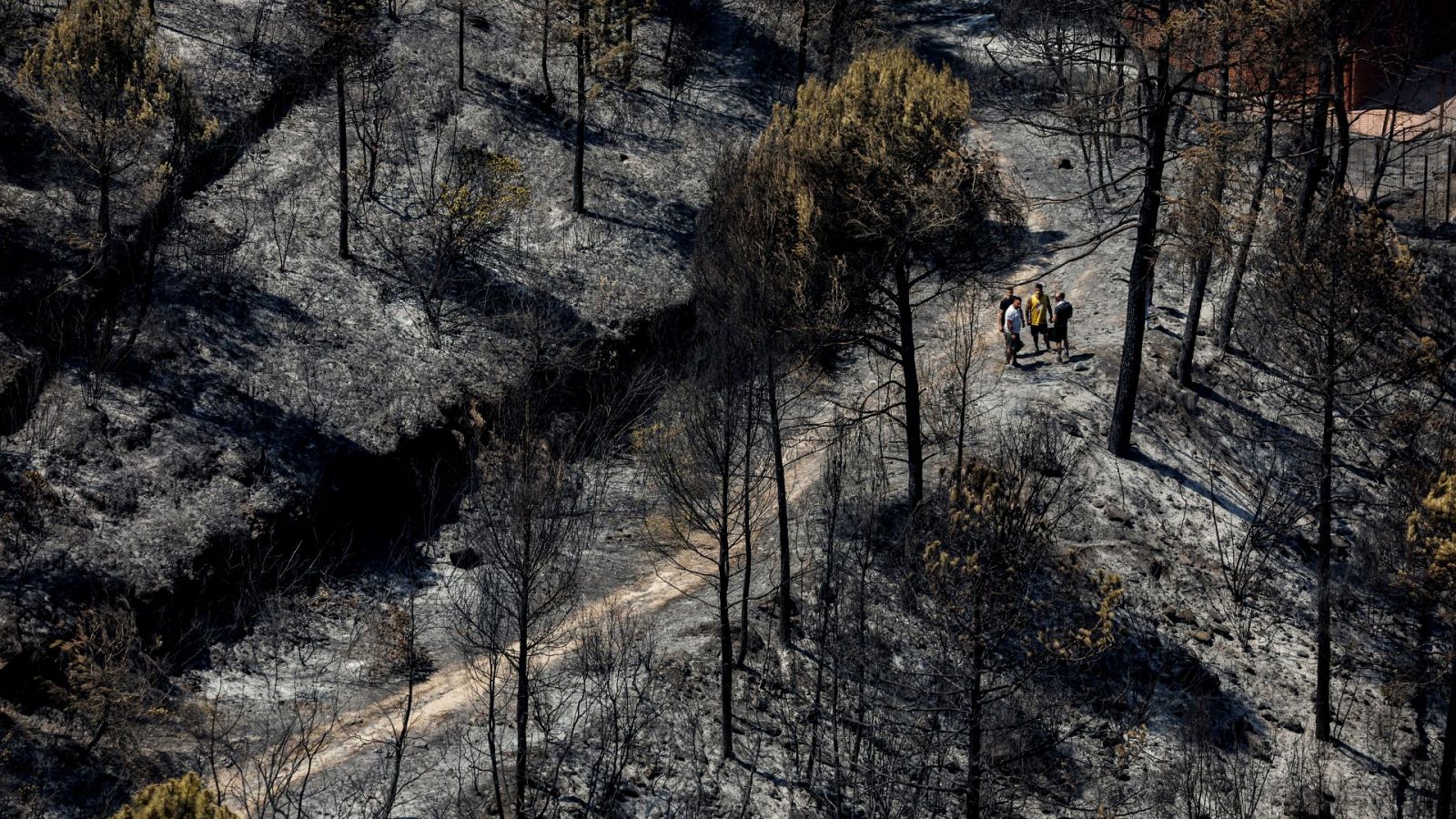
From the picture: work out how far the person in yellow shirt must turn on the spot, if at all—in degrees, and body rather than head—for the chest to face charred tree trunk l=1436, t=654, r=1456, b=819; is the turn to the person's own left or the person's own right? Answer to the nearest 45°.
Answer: approximately 45° to the person's own left

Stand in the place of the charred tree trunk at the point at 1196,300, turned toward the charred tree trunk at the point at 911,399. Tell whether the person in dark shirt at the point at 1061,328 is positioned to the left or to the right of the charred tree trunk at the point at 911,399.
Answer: right

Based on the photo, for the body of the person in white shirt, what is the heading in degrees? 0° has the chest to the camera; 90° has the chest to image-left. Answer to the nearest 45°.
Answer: approximately 315°

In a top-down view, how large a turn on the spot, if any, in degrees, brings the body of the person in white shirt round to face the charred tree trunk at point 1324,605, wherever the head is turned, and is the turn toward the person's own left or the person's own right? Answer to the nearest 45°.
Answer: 0° — they already face it

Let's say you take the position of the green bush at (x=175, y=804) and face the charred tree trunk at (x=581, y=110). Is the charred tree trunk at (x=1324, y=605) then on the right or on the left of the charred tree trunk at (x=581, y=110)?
right

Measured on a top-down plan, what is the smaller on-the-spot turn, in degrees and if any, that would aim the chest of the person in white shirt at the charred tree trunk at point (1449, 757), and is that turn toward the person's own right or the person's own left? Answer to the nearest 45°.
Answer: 0° — they already face it

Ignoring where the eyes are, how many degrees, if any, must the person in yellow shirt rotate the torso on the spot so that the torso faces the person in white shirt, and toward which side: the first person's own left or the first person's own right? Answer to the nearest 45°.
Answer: approximately 45° to the first person's own right

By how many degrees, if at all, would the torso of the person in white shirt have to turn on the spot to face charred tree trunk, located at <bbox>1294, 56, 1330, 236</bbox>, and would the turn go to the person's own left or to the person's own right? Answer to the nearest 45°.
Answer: approximately 45° to the person's own left

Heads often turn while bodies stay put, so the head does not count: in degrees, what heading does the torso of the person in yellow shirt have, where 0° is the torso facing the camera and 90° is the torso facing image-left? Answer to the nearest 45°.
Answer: approximately 0°
